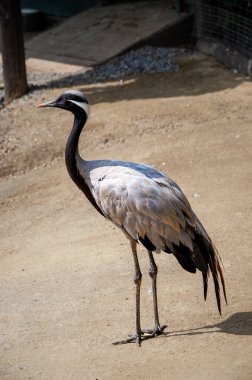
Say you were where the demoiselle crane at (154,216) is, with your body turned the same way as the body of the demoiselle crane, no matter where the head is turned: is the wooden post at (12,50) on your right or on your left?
on your right

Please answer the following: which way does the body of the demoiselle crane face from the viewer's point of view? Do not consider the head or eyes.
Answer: to the viewer's left

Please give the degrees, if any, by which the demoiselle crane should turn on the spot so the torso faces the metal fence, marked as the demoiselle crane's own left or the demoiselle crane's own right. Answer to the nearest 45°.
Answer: approximately 90° to the demoiselle crane's own right
